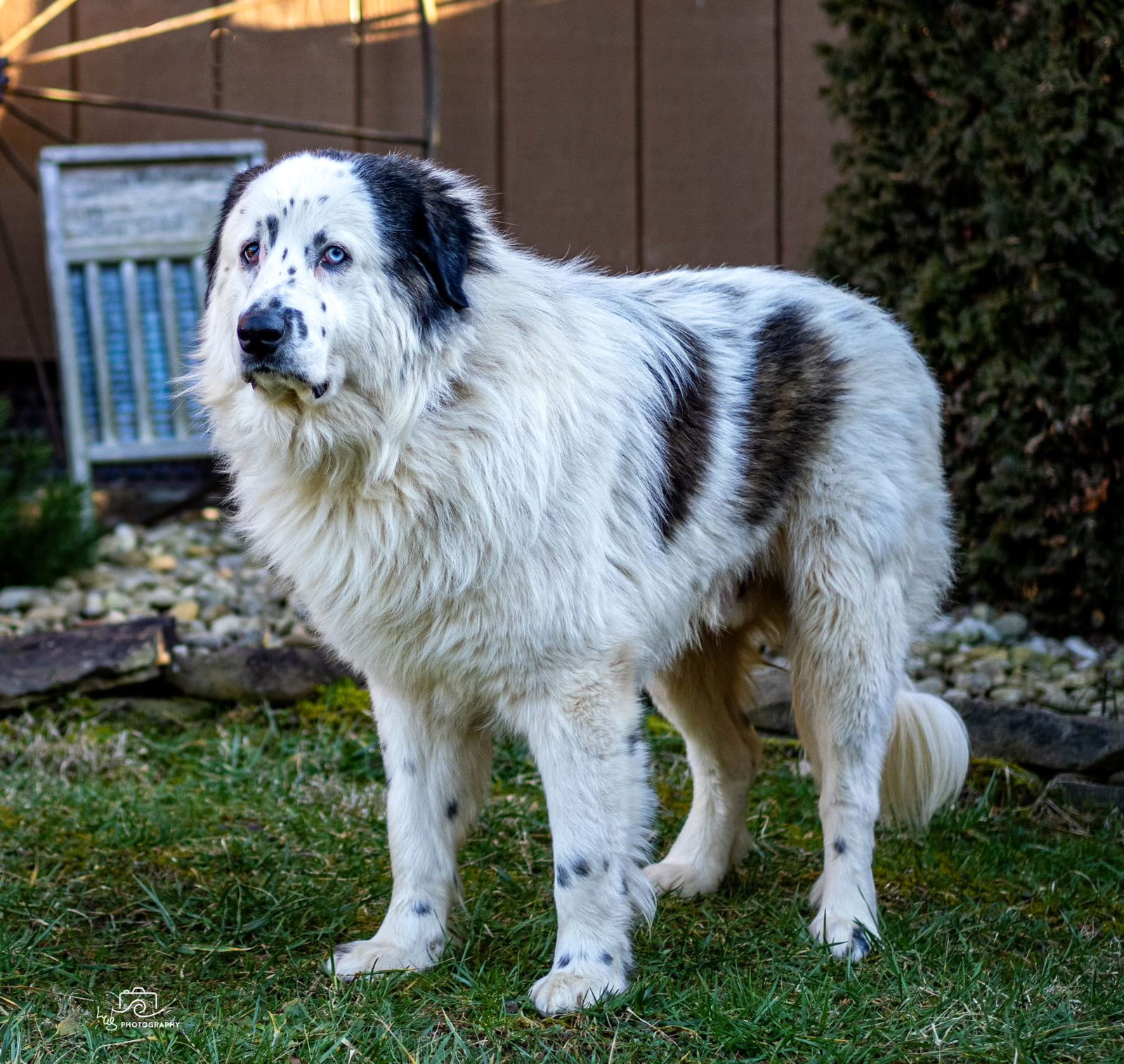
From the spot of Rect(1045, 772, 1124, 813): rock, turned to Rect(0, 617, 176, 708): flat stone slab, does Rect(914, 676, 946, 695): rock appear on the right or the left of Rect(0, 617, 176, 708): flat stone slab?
right

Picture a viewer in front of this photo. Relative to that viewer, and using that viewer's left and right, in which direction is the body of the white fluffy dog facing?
facing the viewer and to the left of the viewer

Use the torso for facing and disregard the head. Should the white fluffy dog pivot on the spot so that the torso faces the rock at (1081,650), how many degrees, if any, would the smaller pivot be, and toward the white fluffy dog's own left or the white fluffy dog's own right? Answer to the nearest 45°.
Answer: approximately 180°

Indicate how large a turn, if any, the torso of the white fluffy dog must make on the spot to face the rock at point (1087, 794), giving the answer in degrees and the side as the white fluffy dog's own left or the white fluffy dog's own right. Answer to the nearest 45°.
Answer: approximately 180°

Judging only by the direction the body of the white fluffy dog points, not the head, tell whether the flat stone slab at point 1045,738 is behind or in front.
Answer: behind

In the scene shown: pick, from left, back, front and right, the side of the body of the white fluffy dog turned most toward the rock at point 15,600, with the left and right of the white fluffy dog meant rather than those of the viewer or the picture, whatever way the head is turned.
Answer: right
